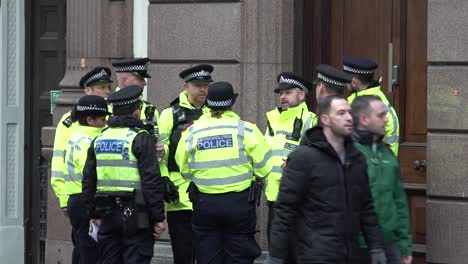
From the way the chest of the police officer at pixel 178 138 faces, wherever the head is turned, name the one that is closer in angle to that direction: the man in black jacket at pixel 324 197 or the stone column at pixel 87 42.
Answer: the man in black jacket

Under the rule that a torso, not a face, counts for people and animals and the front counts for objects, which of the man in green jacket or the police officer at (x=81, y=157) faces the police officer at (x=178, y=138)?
the police officer at (x=81, y=157)

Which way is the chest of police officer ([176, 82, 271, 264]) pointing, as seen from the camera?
away from the camera

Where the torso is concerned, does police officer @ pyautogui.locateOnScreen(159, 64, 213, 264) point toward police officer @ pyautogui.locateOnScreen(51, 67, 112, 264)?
no

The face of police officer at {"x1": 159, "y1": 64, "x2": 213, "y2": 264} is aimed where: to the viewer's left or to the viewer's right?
to the viewer's right

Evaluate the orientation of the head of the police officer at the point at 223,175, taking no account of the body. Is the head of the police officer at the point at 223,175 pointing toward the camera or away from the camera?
away from the camera

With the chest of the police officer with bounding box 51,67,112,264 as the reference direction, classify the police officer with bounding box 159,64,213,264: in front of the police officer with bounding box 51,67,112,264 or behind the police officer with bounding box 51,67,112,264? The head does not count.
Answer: in front

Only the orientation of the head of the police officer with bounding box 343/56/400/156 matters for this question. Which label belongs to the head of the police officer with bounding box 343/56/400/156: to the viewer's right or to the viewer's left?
to the viewer's left

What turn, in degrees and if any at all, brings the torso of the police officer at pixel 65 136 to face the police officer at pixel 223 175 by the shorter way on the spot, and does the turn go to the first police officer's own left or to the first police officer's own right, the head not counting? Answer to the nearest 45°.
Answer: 0° — they already face them

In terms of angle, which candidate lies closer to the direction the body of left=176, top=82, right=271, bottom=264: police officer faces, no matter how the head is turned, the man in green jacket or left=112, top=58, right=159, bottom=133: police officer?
the police officer

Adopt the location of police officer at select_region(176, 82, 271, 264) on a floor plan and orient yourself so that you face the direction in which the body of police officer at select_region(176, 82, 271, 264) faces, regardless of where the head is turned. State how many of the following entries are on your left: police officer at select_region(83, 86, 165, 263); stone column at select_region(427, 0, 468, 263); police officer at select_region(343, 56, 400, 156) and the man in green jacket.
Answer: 1

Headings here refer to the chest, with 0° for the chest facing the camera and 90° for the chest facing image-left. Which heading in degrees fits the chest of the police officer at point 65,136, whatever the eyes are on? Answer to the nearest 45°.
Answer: approximately 315°

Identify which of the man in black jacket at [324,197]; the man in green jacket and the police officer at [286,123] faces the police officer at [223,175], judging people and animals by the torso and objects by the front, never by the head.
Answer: the police officer at [286,123]
